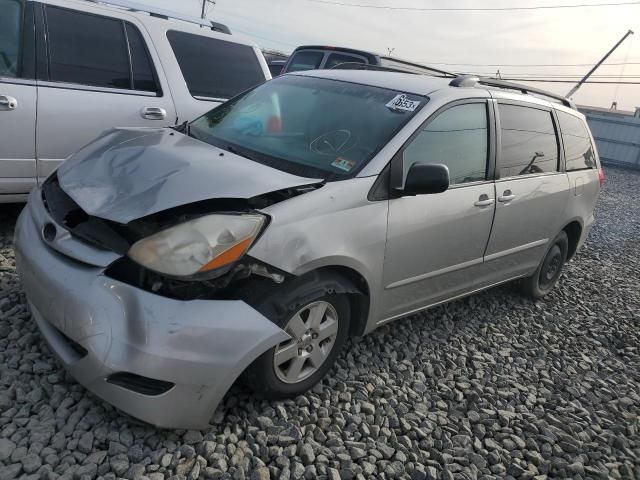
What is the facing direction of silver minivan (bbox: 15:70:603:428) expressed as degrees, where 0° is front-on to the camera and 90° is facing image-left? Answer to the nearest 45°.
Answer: approximately 45°

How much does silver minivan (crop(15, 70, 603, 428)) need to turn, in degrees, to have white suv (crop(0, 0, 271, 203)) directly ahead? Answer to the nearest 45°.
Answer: approximately 90° to its right
